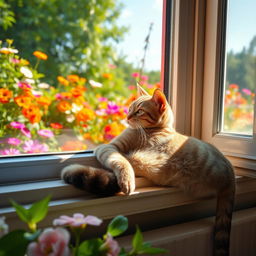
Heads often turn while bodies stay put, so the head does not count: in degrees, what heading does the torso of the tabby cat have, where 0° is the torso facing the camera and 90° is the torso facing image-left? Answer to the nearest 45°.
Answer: approximately 90°

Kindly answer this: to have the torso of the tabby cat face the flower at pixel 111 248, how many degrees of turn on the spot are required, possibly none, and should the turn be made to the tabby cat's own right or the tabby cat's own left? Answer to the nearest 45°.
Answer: approximately 90° to the tabby cat's own left

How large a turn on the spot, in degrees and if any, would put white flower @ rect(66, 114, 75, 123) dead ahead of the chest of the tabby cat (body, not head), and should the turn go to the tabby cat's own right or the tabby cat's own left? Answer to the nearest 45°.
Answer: approximately 45° to the tabby cat's own right
